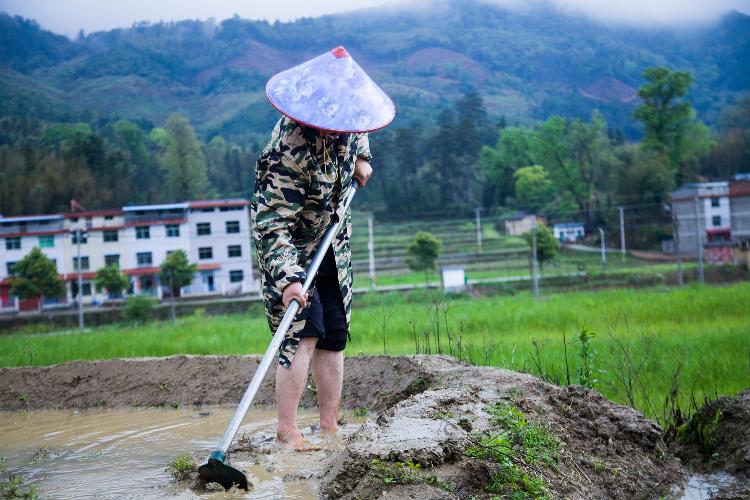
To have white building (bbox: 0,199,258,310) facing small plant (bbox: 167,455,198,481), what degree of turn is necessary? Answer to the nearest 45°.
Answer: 0° — it already faces it

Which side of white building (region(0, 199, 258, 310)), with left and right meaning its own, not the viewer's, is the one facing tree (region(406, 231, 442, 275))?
left

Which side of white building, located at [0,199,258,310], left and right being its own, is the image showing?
front

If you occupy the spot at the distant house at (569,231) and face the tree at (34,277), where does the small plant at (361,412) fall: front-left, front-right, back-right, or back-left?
front-left

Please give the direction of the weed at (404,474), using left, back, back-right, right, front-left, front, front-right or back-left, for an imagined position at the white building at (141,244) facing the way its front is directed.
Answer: front

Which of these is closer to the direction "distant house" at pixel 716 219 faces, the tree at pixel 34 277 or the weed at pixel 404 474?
the weed

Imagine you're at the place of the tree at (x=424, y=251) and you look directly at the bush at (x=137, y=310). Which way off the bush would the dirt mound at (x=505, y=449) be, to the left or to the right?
left

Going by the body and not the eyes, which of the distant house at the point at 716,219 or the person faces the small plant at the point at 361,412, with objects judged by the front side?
the distant house

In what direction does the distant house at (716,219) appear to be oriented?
toward the camera

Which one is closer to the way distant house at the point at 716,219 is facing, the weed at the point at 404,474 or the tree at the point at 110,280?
the weed

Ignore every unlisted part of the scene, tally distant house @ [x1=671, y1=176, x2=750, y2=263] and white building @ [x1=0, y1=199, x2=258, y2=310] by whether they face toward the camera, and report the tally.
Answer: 2

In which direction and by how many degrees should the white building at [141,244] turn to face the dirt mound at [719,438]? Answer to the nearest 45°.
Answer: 0° — it already faces it

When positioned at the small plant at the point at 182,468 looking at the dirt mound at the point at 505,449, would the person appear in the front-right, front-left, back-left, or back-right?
front-left

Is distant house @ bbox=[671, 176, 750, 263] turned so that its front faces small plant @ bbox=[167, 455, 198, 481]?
yes
